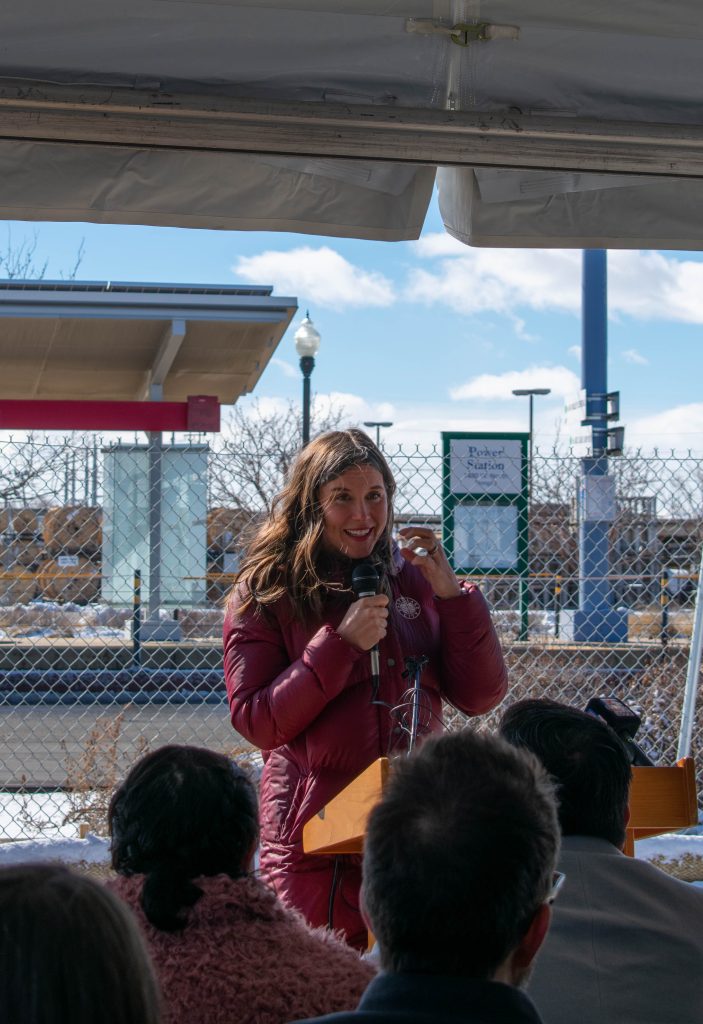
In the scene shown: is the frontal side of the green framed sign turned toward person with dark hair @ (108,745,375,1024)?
yes

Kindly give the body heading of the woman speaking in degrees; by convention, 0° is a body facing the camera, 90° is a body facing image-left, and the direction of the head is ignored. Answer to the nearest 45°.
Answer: approximately 315°

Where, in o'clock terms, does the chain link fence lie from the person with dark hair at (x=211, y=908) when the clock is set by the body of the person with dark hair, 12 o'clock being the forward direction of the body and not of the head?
The chain link fence is roughly at 12 o'clock from the person with dark hair.

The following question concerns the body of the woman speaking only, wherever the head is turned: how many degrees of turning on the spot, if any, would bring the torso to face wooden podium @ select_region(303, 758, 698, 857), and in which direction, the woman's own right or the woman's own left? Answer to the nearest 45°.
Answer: approximately 45° to the woman's own left

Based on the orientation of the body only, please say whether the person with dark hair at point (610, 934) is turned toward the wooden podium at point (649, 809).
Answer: yes

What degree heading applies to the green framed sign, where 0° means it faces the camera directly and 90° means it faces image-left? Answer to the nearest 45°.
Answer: approximately 0°

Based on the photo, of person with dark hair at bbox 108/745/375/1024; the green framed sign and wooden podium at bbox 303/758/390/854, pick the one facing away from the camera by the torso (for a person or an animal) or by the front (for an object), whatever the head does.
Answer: the person with dark hair

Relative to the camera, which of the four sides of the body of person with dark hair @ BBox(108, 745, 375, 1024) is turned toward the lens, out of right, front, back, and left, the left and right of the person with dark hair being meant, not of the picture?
back

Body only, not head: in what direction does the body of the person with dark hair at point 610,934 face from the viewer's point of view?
away from the camera

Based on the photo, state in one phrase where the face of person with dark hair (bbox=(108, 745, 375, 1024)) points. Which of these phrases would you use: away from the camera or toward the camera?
away from the camera

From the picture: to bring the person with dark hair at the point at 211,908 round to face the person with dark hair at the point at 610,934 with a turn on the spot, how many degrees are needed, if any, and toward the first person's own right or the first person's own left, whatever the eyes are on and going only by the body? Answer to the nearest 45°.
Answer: approximately 90° to the first person's own right
